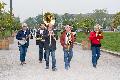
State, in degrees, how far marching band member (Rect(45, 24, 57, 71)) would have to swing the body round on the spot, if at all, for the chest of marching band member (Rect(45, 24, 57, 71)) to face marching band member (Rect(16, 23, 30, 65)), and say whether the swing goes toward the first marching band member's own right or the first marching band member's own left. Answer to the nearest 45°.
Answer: approximately 135° to the first marching band member's own right

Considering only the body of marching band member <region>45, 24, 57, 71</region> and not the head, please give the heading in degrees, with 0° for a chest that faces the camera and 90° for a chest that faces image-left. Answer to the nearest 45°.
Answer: approximately 0°

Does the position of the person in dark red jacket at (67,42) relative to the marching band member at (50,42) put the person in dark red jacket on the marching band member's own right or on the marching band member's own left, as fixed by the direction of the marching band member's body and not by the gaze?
on the marching band member's own left
